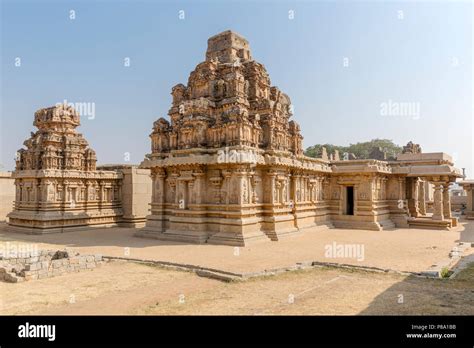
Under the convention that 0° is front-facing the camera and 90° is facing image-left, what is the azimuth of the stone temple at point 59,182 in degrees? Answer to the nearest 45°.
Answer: approximately 225°

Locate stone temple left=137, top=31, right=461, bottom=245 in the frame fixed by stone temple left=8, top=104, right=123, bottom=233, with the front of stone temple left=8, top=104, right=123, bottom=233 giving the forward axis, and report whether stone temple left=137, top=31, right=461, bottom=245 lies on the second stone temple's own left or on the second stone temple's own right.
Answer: on the second stone temple's own right

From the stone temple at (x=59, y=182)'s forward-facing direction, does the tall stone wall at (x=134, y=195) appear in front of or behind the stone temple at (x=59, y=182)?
in front

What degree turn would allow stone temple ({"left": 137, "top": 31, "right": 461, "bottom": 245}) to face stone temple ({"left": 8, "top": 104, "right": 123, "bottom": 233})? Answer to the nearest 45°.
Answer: approximately 135° to its left

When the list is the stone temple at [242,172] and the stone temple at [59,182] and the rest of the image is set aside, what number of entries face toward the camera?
0

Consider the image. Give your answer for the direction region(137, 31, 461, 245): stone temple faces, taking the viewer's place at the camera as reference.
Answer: facing away from the viewer and to the right of the viewer
